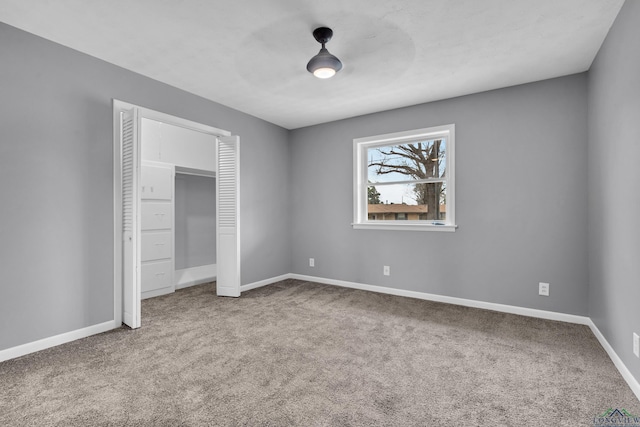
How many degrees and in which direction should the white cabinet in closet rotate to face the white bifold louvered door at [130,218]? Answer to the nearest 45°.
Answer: approximately 45° to its right

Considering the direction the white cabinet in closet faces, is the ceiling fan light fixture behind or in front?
in front

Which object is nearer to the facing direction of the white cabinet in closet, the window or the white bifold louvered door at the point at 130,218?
the window

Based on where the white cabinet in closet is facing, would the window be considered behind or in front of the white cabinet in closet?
in front

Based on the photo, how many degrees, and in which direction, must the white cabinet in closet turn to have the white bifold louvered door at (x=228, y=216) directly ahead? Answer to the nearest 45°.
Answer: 0° — it already faces it

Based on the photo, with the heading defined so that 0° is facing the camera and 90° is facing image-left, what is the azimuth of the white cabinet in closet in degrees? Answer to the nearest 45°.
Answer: approximately 315°
